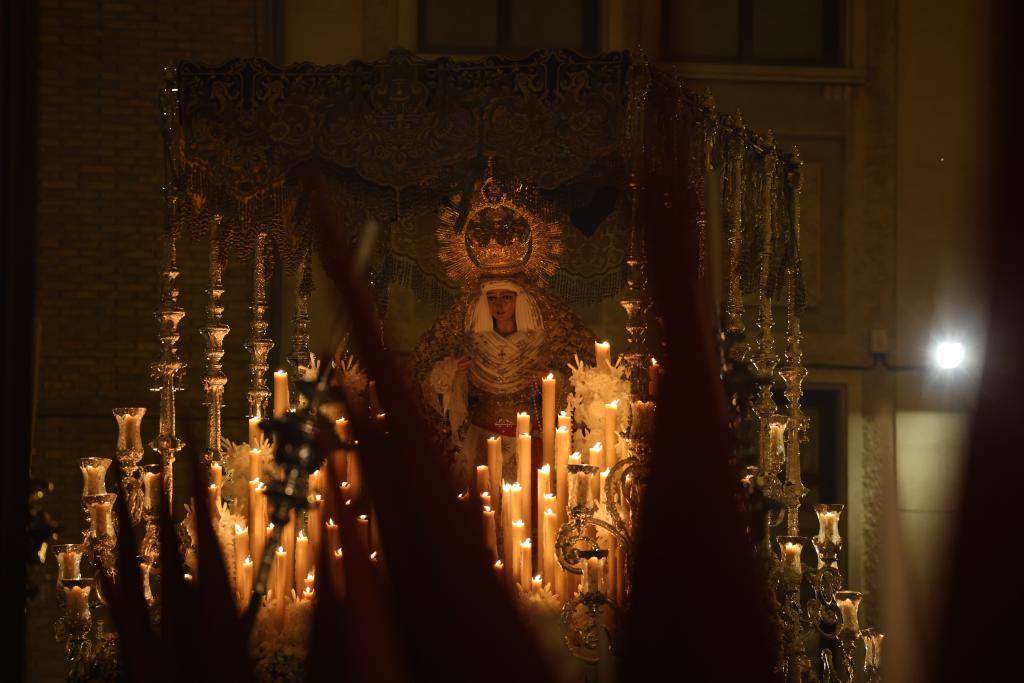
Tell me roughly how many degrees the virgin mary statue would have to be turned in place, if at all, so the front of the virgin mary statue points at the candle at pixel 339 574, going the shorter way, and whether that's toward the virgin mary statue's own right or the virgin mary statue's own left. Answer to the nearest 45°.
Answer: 0° — it already faces it

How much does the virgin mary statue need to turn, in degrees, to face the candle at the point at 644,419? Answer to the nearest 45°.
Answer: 0° — it already faces it

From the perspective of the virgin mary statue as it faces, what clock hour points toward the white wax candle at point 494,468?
The white wax candle is roughly at 12 o'clock from the virgin mary statue.

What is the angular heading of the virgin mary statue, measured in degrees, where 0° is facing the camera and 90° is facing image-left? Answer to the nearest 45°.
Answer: approximately 0°

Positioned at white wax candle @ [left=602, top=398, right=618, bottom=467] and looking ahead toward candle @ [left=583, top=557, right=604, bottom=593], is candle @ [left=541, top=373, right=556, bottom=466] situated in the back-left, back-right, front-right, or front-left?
back-right

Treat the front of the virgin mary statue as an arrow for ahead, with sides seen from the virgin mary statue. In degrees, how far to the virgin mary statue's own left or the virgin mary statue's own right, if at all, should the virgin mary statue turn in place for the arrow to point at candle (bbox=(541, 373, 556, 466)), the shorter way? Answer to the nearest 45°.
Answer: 0° — it already faces it

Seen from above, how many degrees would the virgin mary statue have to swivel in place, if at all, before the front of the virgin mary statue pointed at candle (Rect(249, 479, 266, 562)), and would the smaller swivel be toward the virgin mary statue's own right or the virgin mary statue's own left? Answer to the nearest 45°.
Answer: approximately 45° to the virgin mary statue's own right
